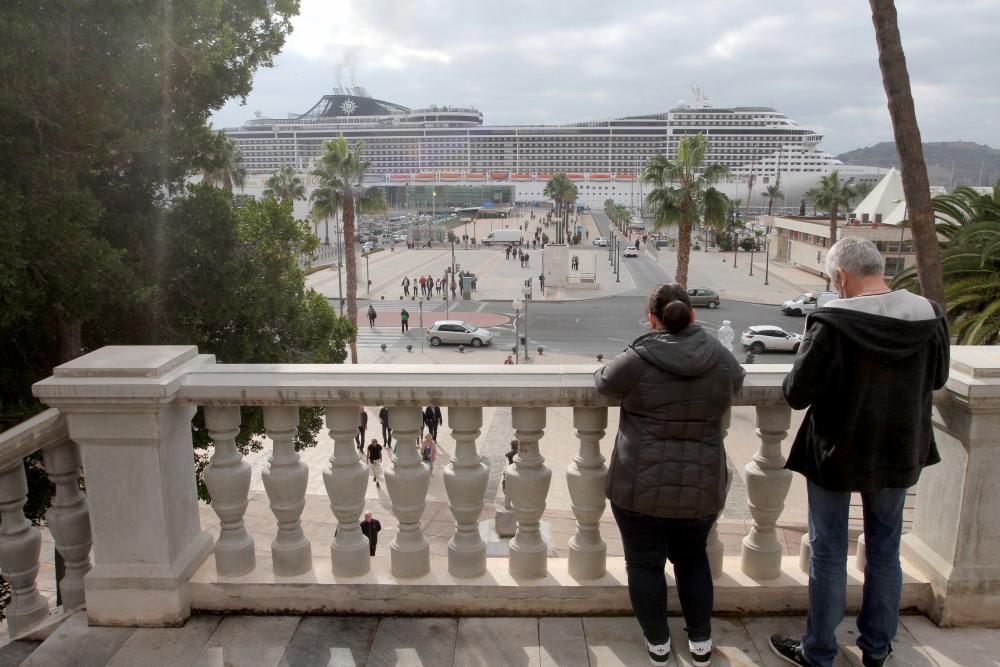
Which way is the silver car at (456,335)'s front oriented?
to the viewer's right

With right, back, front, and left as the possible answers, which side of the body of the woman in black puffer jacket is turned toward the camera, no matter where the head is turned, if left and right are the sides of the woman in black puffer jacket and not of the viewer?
back

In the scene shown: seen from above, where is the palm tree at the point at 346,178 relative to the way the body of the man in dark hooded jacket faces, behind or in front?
in front

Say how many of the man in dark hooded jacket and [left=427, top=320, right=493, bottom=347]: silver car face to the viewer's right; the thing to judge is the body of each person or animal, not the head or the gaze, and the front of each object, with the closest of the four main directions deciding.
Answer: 1

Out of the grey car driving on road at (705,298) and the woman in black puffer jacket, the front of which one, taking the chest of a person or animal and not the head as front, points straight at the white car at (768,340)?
the woman in black puffer jacket

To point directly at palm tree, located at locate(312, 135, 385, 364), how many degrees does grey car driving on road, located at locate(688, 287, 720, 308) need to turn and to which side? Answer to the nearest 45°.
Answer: approximately 45° to its left

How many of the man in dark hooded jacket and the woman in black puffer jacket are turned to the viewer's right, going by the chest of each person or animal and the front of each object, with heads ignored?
0

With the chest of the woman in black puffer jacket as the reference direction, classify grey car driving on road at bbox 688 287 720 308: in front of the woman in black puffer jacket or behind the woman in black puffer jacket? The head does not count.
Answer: in front

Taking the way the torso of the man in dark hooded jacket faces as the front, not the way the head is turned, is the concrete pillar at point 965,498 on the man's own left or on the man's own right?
on the man's own right

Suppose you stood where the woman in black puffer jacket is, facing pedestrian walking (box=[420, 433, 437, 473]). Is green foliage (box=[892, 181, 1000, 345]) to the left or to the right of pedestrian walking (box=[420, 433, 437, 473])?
right

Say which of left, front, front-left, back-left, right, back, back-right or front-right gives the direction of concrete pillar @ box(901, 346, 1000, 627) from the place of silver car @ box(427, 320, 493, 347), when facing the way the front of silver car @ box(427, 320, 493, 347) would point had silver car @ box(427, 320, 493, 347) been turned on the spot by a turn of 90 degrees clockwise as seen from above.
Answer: front

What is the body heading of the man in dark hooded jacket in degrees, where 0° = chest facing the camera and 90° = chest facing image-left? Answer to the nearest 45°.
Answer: approximately 135°

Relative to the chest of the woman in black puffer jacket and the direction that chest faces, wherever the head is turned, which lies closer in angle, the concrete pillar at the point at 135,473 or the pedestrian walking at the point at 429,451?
the pedestrian walking
